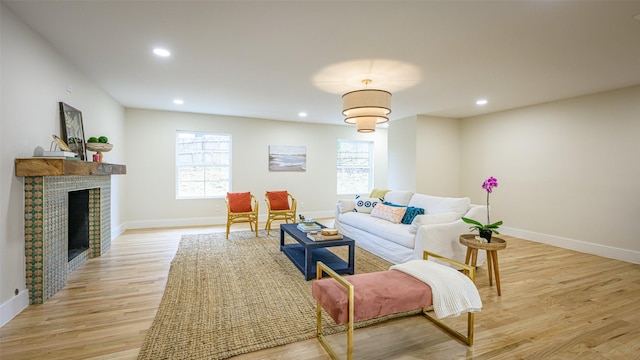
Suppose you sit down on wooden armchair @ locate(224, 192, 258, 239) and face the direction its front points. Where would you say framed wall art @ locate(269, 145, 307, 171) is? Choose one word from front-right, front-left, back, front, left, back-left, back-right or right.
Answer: back-left

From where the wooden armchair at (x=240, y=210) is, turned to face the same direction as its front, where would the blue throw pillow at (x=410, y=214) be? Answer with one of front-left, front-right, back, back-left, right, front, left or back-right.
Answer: front-left

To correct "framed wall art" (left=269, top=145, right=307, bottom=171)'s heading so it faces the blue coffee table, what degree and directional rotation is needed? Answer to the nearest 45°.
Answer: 0° — it already faces it

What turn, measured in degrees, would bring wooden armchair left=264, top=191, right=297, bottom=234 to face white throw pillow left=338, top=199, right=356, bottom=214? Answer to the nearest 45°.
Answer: approximately 45° to its left

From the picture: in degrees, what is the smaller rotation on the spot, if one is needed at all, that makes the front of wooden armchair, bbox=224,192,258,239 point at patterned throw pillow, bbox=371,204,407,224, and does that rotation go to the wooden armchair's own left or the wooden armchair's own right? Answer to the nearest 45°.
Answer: approximately 45° to the wooden armchair's own left

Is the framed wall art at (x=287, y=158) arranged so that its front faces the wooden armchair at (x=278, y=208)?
yes

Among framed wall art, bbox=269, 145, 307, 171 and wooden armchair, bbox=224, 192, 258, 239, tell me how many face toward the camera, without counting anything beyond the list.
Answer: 2

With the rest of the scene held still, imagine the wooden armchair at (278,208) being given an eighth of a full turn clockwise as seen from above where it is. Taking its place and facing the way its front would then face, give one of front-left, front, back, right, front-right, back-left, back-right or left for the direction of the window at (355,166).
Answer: back-left

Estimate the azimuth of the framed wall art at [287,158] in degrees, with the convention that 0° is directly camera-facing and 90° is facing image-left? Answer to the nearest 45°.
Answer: approximately 0°

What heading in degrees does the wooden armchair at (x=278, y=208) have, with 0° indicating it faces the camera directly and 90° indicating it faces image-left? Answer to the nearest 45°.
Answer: approximately 315°
